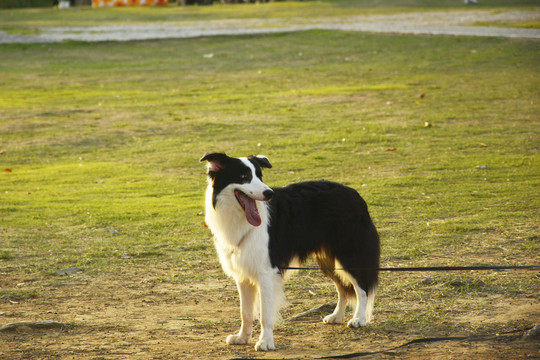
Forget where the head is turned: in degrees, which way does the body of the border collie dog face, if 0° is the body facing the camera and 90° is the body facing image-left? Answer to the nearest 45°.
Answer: approximately 45°
